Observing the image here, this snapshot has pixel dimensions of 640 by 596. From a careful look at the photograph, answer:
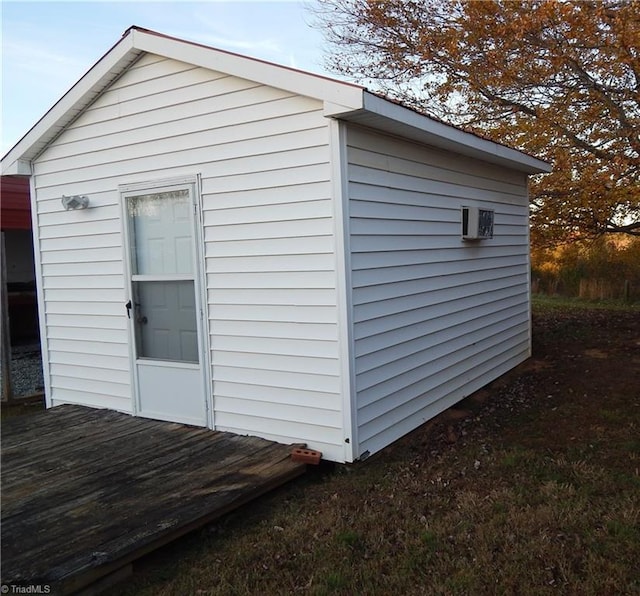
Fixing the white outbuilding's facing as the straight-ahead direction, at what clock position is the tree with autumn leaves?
The tree with autumn leaves is roughly at 6 o'clock from the white outbuilding.

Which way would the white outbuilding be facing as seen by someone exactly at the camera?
facing the viewer and to the left of the viewer
